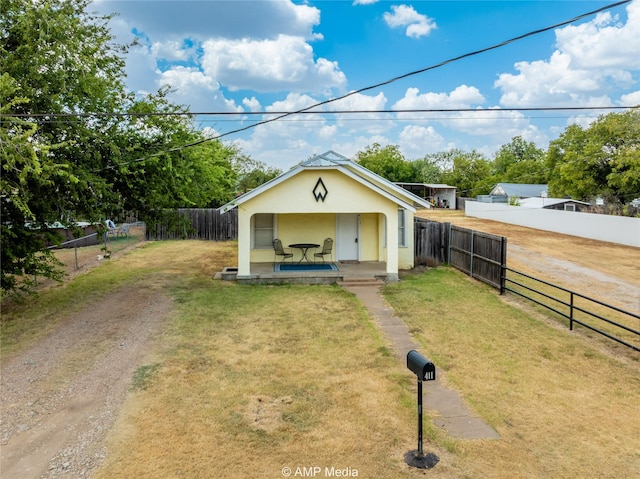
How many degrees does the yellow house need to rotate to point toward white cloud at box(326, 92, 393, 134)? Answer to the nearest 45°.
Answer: approximately 180°

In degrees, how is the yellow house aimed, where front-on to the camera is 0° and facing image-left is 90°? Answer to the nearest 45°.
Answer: approximately 0°

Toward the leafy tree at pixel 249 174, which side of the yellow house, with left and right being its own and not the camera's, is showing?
back

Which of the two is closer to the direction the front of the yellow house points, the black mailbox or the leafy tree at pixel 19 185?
the black mailbox

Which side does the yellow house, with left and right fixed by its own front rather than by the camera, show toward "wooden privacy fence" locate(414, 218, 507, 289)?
left

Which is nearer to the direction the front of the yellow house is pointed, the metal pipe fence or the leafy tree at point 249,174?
the metal pipe fence

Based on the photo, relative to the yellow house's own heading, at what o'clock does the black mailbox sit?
The black mailbox is roughly at 12 o'clock from the yellow house.

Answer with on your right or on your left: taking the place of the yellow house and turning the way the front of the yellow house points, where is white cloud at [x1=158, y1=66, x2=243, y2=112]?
on your right

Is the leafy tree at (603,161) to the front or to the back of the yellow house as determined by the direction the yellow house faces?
to the back

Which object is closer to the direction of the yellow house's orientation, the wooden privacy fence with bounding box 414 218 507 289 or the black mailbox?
the black mailbox

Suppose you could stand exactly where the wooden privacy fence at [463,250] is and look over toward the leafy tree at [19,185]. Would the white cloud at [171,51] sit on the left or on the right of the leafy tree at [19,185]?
right
